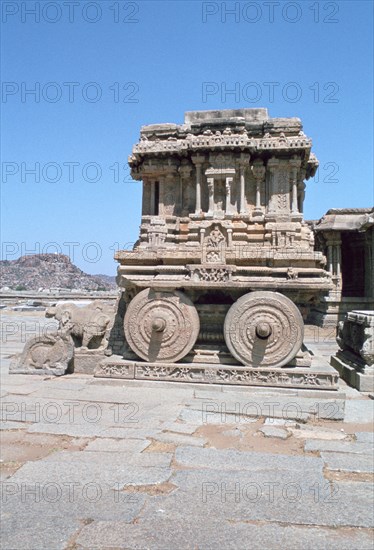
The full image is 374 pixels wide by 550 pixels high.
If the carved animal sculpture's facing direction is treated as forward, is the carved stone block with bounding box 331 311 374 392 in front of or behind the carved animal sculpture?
behind

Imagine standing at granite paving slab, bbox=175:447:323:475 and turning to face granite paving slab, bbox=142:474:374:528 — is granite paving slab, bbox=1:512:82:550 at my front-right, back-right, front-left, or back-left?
front-right

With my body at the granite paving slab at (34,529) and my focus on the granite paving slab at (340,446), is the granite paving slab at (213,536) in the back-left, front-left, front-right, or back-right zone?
front-right

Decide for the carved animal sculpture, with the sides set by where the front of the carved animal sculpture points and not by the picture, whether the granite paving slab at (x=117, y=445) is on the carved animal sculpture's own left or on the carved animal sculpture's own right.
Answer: on the carved animal sculpture's own left

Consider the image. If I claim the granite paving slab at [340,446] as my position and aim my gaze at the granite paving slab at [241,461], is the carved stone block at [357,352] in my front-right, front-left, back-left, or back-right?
back-right

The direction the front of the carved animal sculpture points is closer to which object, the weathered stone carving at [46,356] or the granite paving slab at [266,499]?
the weathered stone carving

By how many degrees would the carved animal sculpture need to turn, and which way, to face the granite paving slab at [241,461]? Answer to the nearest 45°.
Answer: approximately 90° to its left

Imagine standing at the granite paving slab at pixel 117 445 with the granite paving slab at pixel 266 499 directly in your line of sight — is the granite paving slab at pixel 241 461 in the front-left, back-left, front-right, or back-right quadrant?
front-left

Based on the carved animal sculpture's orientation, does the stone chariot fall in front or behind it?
behind

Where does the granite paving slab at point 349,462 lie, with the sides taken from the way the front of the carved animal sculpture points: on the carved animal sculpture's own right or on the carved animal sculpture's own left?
on the carved animal sculpture's own left

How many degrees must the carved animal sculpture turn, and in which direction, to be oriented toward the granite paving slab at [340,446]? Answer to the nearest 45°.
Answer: approximately 135° to its left

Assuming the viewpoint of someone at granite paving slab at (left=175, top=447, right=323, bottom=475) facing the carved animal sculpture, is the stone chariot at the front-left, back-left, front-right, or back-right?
front-right

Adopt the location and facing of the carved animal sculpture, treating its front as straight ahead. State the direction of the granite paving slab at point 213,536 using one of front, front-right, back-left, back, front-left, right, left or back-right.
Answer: left

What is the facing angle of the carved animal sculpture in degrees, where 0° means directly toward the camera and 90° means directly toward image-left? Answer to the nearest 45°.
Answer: approximately 90°
